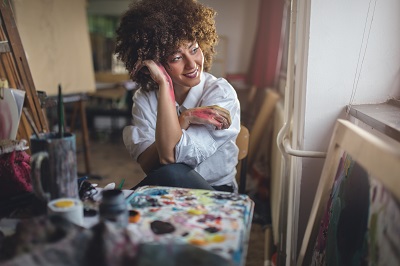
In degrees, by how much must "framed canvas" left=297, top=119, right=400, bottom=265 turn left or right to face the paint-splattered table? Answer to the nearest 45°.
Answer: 0° — it already faces it

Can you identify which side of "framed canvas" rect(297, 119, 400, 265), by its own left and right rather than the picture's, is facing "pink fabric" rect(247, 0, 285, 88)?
right

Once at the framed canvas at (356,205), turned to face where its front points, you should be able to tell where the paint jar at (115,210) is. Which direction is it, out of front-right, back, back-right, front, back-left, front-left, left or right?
front

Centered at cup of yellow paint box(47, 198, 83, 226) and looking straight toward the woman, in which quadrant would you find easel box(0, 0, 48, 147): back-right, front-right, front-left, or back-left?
front-left

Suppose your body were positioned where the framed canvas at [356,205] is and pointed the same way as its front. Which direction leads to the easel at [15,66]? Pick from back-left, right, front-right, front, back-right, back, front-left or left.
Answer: front-right

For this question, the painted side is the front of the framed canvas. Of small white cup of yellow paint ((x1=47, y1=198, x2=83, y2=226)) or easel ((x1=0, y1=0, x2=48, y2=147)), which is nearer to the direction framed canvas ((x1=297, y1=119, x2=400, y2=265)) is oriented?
the small white cup of yellow paint

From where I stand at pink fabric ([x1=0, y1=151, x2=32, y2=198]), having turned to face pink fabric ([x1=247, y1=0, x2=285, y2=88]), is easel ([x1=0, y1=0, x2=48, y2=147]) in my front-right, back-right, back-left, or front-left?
front-left

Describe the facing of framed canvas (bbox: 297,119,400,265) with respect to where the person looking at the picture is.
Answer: facing the viewer and to the left of the viewer

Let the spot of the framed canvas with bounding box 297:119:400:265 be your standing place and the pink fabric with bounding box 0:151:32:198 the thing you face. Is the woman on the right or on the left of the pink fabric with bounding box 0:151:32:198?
right

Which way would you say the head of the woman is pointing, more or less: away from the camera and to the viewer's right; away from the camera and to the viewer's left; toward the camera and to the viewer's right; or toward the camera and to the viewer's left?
toward the camera and to the viewer's right

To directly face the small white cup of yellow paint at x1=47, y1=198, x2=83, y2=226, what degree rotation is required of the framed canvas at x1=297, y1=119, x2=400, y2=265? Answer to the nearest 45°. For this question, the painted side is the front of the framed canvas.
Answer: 0° — it already faces it

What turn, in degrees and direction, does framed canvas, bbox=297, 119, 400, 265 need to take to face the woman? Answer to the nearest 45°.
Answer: approximately 45° to its right

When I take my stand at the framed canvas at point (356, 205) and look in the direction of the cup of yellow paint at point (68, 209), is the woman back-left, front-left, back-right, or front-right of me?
front-right

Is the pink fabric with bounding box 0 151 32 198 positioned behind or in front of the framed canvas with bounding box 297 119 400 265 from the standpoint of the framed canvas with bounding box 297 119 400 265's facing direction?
in front
